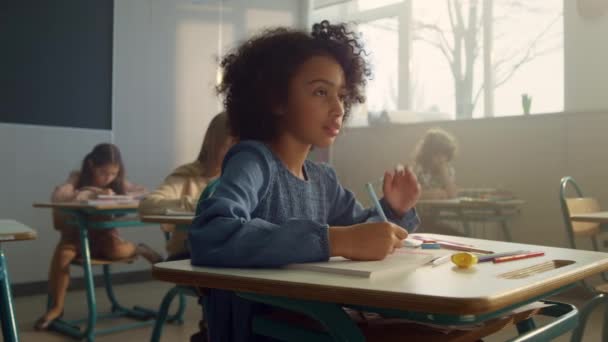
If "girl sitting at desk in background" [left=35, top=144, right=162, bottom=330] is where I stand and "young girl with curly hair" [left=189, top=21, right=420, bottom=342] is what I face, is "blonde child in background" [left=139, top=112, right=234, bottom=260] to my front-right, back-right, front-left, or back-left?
front-left

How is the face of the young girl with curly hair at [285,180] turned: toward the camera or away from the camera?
toward the camera

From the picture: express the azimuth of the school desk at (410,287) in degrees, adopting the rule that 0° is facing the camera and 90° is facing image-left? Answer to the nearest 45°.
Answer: approximately 135°

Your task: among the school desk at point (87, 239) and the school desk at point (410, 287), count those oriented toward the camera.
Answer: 0

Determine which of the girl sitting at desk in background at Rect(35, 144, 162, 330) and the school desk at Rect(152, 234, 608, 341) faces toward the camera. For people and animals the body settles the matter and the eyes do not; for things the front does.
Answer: the girl sitting at desk in background

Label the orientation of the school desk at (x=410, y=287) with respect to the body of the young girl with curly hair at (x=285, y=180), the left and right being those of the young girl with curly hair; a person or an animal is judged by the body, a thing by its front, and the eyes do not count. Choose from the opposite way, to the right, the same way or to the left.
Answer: the opposite way

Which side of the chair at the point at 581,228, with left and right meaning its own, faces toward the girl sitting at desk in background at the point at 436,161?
back

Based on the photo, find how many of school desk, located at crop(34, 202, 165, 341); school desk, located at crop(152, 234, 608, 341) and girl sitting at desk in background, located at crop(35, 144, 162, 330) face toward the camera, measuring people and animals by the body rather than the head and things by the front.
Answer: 1

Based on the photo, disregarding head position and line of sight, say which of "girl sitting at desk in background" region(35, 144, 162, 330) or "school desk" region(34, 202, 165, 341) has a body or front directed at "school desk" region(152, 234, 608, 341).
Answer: the girl sitting at desk in background

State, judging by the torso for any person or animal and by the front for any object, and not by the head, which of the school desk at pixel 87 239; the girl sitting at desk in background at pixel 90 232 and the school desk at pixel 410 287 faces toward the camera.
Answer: the girl sitting at desk in background

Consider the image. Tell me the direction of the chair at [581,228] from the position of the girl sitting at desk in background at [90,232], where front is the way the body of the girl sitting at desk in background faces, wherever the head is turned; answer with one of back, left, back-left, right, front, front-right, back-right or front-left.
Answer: front-left

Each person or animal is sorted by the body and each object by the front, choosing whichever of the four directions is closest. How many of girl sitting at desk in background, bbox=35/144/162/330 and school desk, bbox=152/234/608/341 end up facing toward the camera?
1

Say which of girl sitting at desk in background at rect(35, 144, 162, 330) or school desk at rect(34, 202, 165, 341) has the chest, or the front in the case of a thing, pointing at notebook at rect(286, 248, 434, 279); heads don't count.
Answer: the girl sitting at desk in background

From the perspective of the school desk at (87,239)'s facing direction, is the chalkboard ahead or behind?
ahead

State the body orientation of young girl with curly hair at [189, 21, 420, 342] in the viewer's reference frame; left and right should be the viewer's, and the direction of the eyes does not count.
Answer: facing the viewer and to the right of the viewer

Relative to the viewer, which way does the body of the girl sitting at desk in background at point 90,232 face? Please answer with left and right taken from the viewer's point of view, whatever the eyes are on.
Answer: facing the viewer
